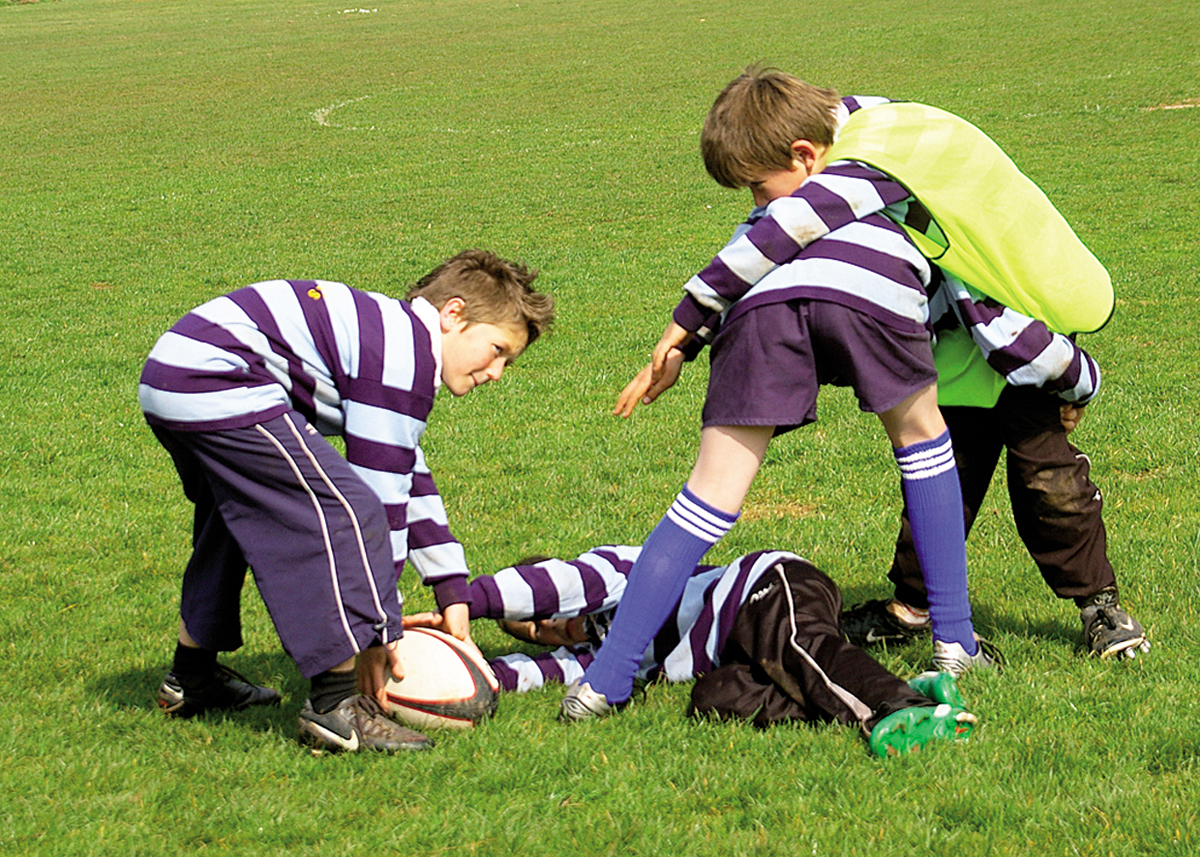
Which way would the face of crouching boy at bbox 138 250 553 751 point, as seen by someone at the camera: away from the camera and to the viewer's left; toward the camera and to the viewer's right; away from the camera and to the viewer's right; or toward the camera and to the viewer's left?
toward the camera and to the viewer's right

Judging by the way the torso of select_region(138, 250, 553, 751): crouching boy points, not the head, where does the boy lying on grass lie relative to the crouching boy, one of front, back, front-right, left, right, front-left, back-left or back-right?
front

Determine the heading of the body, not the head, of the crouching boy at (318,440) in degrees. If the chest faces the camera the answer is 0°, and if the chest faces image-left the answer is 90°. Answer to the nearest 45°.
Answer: approximately 270°
